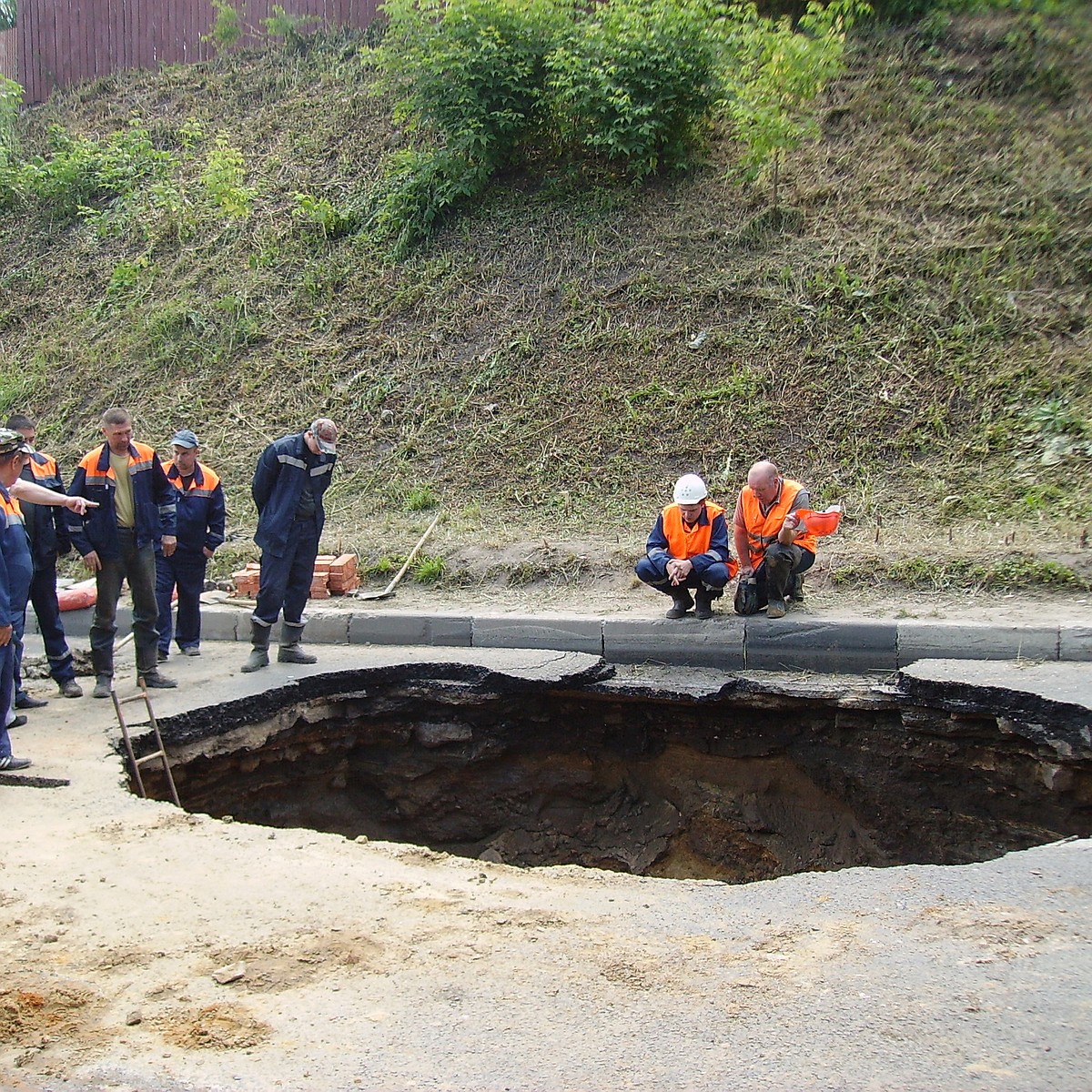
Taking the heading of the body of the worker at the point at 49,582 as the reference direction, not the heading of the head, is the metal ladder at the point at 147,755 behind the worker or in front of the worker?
in front

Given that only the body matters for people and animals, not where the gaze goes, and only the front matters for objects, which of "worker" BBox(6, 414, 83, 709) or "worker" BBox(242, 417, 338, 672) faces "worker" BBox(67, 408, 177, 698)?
"worker" BBox(6, 414, 83, 709)

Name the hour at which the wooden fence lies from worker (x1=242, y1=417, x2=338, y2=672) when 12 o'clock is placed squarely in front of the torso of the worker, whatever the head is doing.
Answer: The wooden fence is roughly at 7 o'clock from the worker.

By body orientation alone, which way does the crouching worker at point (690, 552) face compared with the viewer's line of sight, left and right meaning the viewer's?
facing the viewer

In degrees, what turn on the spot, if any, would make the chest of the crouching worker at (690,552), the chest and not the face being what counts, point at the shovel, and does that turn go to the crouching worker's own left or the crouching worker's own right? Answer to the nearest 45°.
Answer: approximately 135° to the crouching worker's own right

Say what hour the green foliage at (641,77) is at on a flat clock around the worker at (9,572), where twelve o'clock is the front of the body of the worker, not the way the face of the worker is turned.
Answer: The green foliage is roughly at 11 o'clock from the worker.

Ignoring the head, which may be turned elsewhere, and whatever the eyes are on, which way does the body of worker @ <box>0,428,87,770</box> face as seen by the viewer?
to the viewer's right

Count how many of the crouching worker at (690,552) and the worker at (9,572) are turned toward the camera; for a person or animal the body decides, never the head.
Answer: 1

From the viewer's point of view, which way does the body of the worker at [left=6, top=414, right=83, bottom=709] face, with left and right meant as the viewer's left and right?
facing the viewer and to the right of the viewer

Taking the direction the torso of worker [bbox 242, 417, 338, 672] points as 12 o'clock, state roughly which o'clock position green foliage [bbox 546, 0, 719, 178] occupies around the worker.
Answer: The green foliage is roughly at 9 o'clock from the worker.

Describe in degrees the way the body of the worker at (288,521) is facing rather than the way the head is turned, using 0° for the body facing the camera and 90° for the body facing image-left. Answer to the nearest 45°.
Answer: approximately 315°

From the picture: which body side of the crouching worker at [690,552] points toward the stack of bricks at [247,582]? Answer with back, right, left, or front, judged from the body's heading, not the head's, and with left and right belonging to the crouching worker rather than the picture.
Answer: right

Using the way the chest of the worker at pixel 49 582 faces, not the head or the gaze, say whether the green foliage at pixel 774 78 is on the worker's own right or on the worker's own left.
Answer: on the worker's own left
